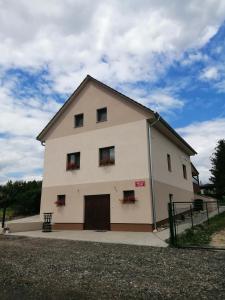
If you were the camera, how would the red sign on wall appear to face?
facing the viewer

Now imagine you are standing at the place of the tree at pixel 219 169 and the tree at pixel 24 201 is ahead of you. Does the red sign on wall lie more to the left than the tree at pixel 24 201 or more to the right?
left

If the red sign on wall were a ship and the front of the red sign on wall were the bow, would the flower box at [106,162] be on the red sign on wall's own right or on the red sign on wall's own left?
on the red sign on wall's own right

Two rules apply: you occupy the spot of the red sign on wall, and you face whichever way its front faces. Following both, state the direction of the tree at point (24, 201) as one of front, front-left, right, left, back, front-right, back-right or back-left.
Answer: back-right

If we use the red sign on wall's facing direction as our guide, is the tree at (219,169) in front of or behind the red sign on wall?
behind
